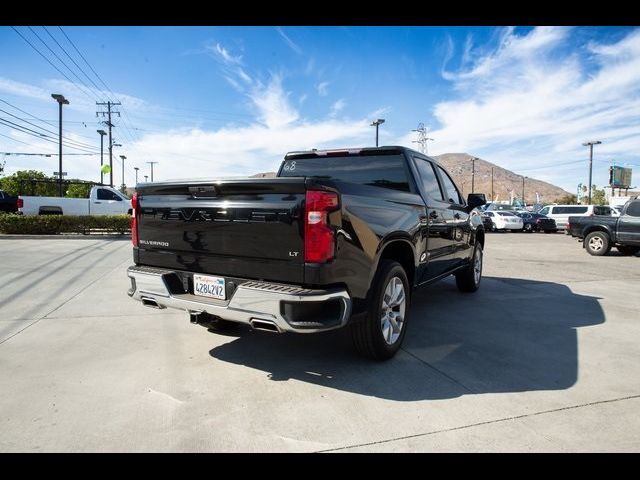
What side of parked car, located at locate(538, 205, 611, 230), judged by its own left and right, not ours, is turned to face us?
left

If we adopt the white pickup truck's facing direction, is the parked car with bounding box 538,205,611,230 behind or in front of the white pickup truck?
in front

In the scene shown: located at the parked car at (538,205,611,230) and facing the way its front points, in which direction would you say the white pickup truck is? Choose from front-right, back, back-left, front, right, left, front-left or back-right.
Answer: front-left

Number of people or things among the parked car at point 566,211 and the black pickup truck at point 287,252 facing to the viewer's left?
1

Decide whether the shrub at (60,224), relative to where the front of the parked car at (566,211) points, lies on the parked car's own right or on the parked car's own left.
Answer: on the parked car's own left

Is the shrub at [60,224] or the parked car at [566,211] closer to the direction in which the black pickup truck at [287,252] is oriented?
the parked car

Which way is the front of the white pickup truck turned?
to the viewer's right

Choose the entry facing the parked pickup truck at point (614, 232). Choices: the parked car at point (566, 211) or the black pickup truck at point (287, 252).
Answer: the black pickup truck

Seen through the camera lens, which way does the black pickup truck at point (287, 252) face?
facing away from the viewer and to the right of the viewer

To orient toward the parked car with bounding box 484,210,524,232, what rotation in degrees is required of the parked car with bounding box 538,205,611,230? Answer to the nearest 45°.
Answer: approximately 45° to its left
